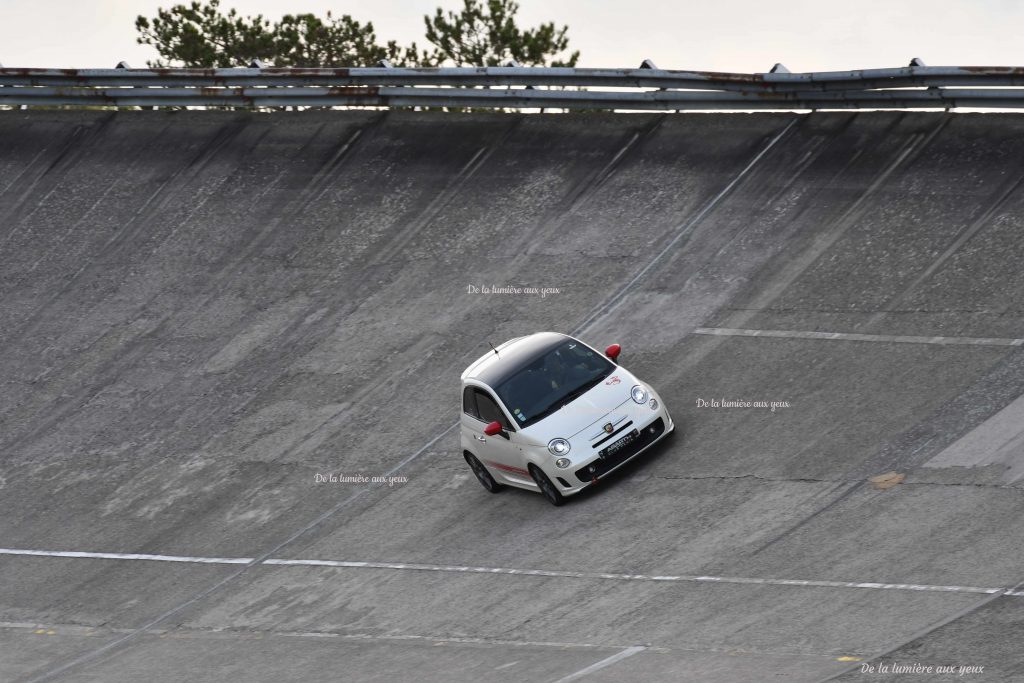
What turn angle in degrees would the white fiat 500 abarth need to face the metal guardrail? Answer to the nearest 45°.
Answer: approximately 135° to its left

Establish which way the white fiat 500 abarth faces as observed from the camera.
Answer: facing the viewer and to the right of the viewer
